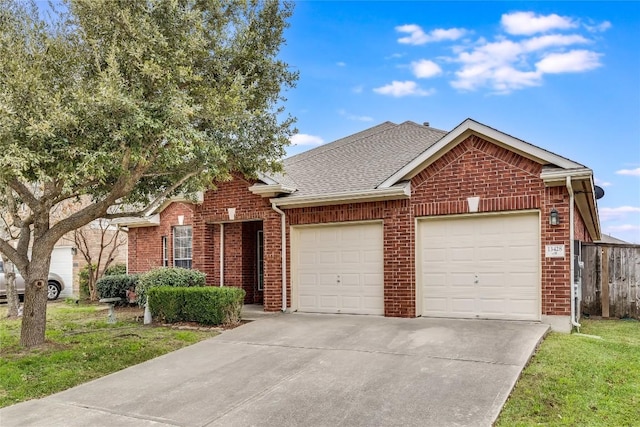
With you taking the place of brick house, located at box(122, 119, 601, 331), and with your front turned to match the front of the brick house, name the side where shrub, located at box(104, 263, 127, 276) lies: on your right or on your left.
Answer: on your right

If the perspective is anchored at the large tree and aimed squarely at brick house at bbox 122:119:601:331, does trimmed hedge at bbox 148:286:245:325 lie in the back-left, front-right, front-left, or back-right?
front-left

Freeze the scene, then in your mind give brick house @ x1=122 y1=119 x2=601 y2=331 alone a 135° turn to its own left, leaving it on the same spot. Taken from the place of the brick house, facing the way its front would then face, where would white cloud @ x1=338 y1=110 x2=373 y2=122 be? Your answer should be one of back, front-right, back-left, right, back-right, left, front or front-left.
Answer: left

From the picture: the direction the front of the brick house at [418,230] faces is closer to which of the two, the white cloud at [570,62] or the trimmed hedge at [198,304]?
the trimmed hedge

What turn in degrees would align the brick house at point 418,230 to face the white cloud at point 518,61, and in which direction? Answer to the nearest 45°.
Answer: approximately 180°

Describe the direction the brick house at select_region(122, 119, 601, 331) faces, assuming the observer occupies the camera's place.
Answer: facing the viewer and to the left of the viewer

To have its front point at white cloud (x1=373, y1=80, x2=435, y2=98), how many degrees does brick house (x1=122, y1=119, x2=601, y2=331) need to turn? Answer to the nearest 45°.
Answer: approximately 135° to its right

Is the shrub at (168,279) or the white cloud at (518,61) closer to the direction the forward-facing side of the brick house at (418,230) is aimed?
the shrub

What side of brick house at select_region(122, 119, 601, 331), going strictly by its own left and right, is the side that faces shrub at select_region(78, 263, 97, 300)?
right
